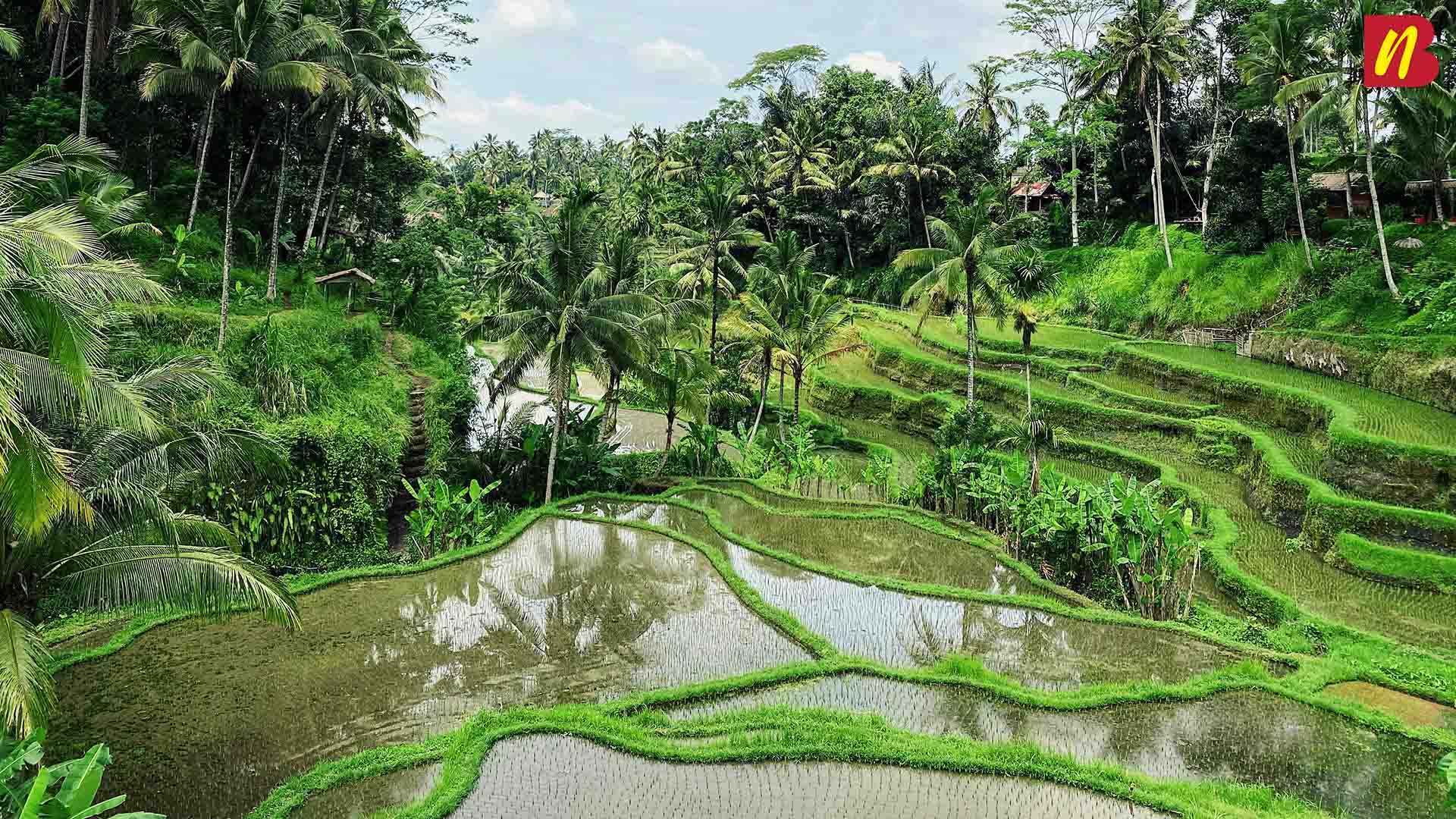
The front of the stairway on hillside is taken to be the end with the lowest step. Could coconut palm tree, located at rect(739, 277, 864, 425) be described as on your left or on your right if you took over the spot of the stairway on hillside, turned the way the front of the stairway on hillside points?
on your left

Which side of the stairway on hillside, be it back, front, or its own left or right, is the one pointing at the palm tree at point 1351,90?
left

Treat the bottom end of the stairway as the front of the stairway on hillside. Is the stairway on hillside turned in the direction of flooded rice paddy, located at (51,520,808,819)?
yes

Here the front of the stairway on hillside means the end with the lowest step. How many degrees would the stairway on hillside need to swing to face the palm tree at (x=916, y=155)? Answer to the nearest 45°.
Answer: approximately 135° to its left

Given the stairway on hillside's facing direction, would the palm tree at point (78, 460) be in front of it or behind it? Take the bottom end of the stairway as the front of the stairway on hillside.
in front

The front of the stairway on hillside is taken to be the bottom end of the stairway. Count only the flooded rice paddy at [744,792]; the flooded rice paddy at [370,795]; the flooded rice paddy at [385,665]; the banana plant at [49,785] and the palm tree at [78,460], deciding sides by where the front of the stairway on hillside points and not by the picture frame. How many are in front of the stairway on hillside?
5
